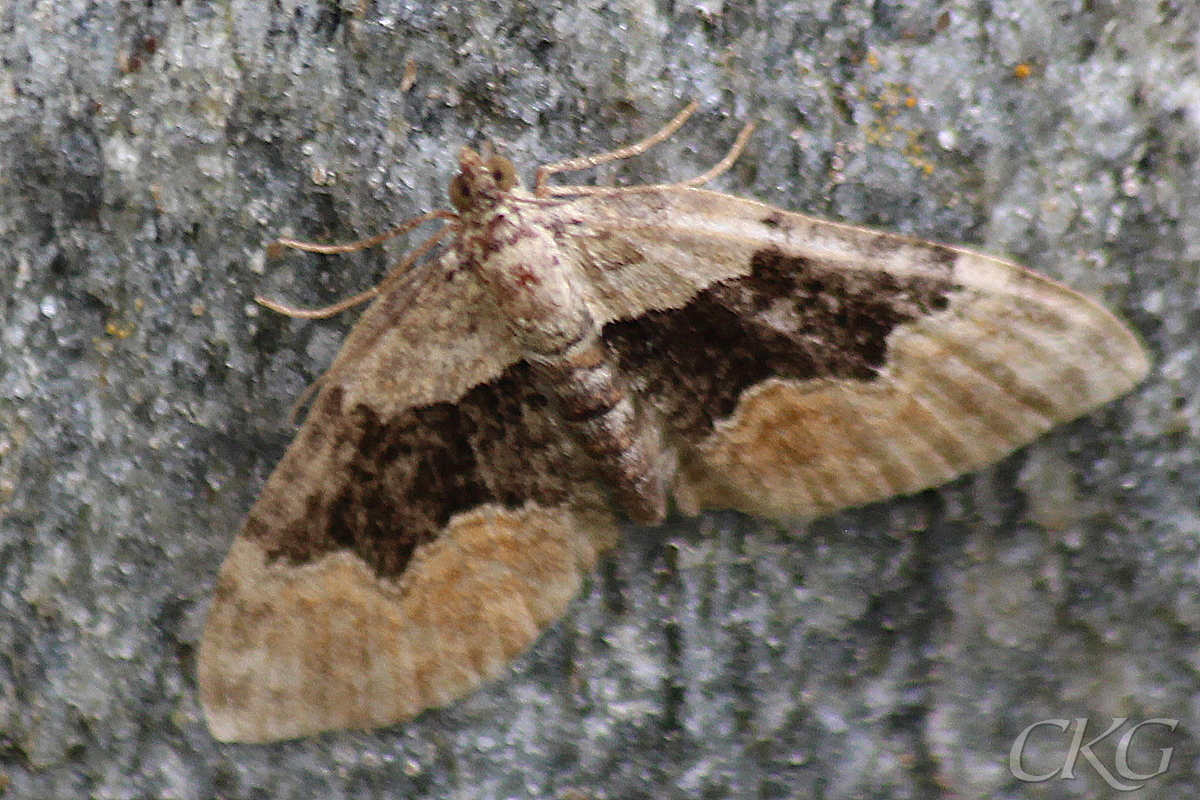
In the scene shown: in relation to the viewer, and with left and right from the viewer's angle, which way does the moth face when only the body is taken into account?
facing away from the viewer and to the left of the viewer
